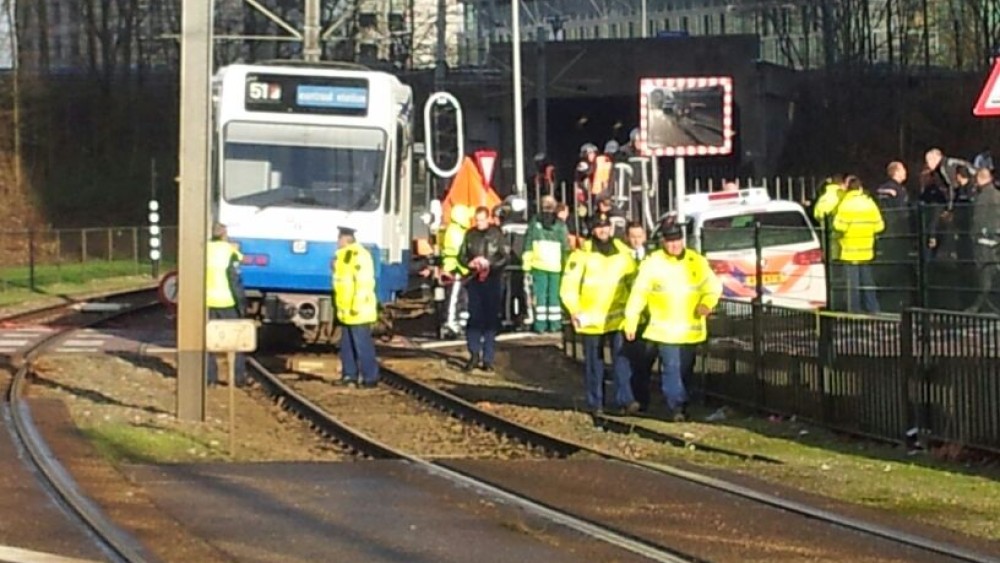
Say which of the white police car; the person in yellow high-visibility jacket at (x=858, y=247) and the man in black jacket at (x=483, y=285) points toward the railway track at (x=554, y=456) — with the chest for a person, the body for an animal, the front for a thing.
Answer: the man in black jacket

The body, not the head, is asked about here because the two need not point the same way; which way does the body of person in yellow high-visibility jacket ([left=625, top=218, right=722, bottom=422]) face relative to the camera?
toward the camera

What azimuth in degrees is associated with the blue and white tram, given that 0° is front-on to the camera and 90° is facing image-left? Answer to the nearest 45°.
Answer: approximately 0°

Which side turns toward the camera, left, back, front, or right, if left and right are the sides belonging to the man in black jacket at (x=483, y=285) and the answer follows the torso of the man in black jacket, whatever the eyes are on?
front
